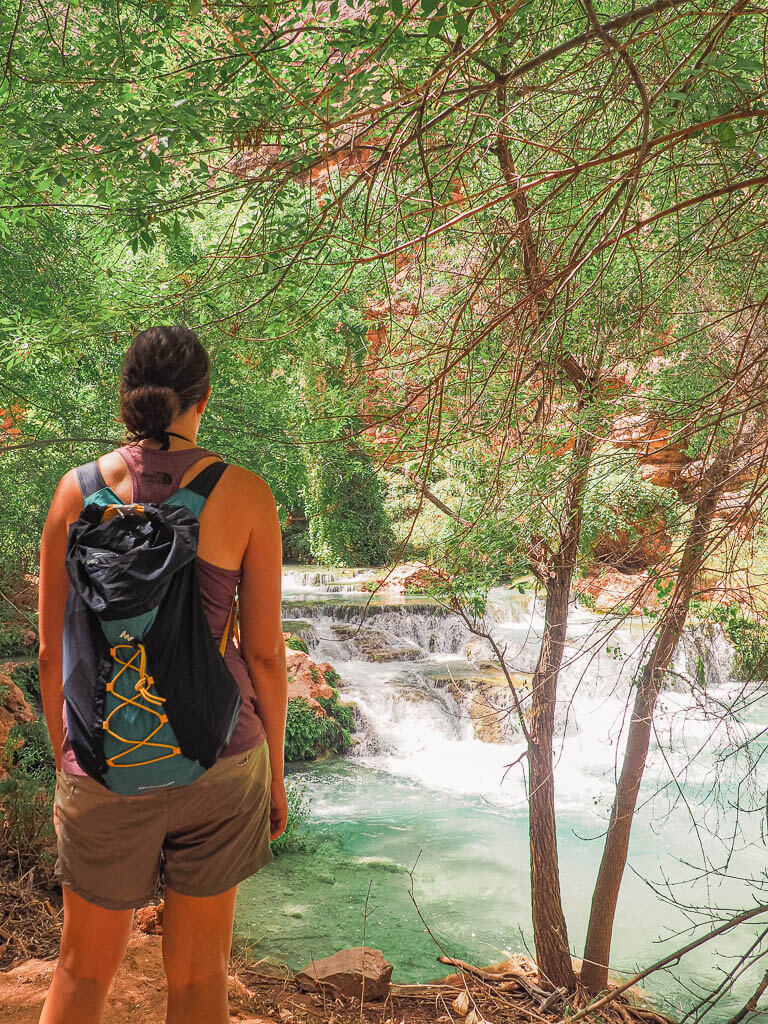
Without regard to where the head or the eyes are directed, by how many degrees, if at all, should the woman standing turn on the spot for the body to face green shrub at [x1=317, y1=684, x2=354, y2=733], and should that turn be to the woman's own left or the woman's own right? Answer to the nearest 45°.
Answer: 0° — they already face it

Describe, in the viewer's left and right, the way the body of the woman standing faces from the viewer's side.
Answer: facing away from the viewer
